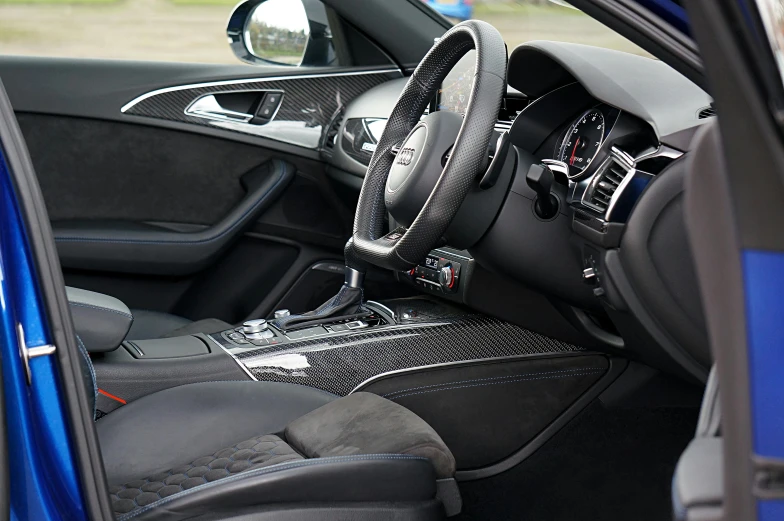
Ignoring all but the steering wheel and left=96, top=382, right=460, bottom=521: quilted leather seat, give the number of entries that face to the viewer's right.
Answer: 1

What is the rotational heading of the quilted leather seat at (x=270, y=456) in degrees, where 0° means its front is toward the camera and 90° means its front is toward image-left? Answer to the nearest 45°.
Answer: approximately 270°

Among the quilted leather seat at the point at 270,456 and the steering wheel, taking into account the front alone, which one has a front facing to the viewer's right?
the quilted leather seat

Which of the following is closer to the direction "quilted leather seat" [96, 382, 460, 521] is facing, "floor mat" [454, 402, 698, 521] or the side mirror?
the floor mat

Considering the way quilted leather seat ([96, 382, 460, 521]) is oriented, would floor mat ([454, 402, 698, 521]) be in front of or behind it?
in front

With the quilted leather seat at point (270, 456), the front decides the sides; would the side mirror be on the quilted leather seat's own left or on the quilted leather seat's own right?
on the quilted leather seat's own left

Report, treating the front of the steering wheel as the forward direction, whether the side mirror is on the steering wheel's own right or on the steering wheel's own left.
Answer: on the steering wheel's own right

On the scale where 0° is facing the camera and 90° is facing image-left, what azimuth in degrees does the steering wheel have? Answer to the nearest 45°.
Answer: approximately 45°
